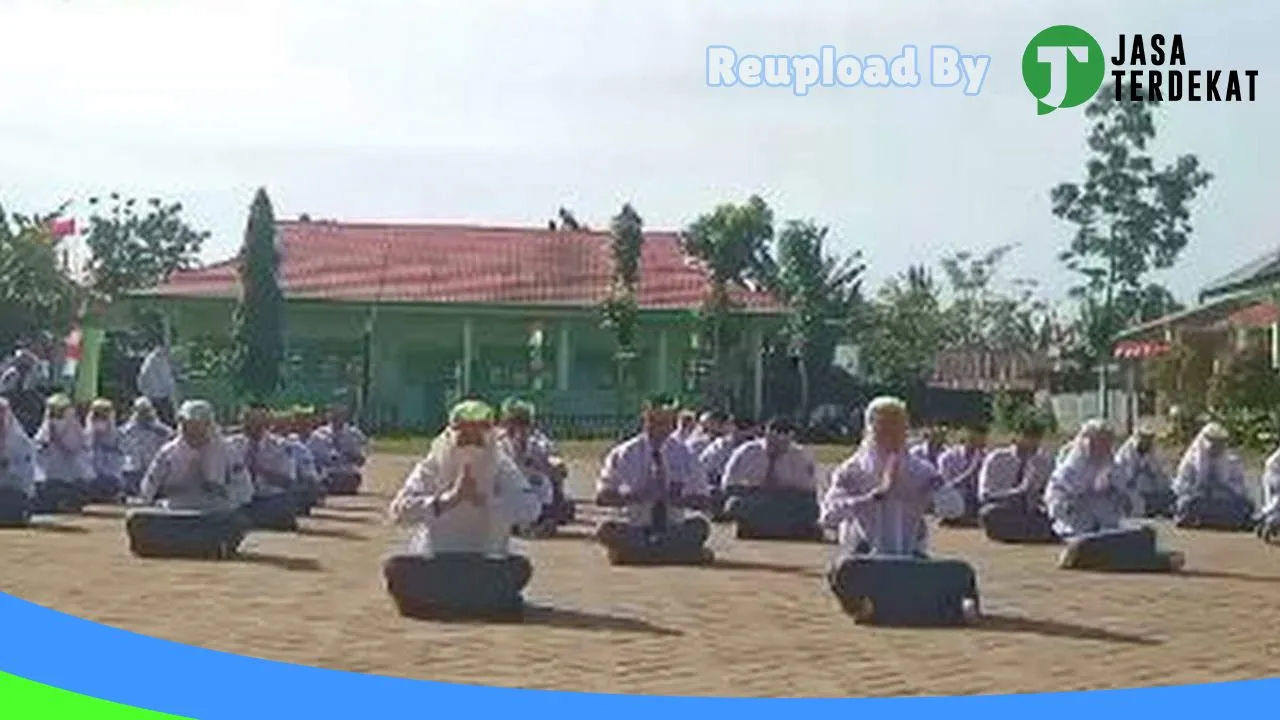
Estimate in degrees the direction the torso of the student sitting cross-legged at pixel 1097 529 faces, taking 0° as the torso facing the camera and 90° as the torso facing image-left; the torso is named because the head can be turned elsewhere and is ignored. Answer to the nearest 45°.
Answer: approximately 315°

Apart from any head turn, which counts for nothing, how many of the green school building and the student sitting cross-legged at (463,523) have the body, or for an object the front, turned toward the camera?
2

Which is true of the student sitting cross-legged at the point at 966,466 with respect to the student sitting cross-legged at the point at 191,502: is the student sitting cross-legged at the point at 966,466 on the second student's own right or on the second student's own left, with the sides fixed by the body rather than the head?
on the second student's own left

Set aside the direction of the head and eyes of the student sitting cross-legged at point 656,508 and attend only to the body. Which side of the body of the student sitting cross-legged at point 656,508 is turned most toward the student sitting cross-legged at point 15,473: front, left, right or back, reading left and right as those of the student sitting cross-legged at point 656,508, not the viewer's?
right

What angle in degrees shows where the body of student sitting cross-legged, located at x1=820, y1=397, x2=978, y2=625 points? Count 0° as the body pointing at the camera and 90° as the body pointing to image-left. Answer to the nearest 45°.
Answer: approximately 0°

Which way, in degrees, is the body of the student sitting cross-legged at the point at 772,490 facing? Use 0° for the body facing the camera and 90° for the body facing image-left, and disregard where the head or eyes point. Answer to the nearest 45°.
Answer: approximately 0°
